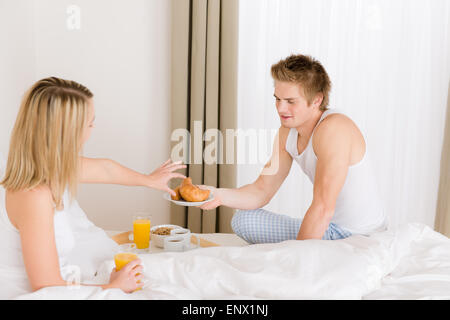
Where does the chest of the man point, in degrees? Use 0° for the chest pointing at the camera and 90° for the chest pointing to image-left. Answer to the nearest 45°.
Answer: approximately 45°

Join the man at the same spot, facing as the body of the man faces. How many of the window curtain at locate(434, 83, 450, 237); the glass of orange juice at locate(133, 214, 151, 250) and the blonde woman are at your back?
1

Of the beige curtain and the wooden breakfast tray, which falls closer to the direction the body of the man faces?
the wooden breakfast tray

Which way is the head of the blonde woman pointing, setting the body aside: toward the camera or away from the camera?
away from the camera

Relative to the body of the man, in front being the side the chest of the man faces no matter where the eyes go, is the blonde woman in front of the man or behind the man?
in front

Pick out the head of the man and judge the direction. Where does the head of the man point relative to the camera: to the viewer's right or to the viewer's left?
to the viewer's left

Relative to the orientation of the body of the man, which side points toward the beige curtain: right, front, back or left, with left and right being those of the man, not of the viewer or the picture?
right

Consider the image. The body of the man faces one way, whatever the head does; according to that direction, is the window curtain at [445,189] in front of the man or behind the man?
behind

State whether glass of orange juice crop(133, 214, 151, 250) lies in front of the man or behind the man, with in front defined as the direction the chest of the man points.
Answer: in front
